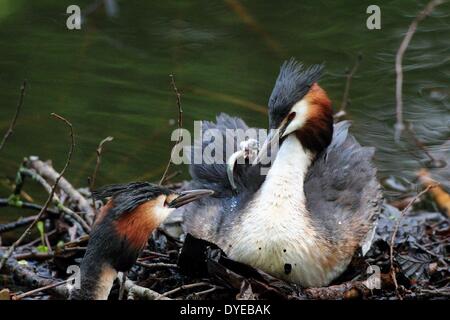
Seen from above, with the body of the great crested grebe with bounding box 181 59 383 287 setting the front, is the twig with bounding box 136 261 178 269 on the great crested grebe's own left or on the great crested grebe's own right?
on the great crested grebe's own right

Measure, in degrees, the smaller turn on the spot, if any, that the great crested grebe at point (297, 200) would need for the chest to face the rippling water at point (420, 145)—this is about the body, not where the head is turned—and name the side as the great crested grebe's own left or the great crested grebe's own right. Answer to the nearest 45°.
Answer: approximately 135° to the great crested grebe's own left

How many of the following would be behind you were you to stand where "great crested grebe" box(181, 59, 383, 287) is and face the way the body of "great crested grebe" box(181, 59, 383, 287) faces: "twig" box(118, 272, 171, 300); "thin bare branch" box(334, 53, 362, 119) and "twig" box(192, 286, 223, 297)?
1

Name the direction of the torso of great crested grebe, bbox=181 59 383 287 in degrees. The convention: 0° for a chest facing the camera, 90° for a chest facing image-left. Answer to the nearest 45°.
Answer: approximately 0°

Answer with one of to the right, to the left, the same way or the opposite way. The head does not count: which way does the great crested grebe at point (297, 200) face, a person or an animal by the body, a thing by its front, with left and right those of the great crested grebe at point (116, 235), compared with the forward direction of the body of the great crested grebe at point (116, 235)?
to the right

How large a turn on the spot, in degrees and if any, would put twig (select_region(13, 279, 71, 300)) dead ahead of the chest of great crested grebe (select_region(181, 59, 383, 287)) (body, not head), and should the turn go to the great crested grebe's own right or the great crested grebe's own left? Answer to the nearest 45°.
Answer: approximately 45° to the great crested grebe's own right

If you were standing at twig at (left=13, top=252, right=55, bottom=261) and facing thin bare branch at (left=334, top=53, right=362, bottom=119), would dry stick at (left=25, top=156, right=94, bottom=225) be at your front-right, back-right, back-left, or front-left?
front-left

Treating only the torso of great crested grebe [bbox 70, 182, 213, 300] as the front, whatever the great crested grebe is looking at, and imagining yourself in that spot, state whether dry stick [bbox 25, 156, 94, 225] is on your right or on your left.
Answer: on your left

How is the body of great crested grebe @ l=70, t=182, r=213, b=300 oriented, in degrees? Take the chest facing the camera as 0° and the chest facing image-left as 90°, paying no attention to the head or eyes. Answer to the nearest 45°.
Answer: approximately 270°

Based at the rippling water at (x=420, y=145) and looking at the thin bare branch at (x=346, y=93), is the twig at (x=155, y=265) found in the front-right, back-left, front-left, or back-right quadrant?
front-left

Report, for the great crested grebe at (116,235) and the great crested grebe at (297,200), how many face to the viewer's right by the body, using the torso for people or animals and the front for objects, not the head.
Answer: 1

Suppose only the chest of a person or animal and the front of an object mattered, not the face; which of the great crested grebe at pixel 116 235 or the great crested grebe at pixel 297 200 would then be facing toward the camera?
the great crested grebe at pixel 297 200

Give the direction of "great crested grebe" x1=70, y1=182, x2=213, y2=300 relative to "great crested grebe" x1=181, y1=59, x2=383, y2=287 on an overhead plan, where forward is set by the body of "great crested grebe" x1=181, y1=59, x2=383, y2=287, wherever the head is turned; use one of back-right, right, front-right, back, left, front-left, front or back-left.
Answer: front-right
